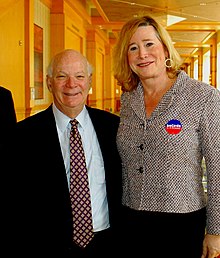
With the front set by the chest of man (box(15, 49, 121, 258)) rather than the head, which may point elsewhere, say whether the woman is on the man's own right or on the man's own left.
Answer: on the man's own left

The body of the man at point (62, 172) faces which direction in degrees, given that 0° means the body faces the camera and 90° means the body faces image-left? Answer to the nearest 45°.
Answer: approximately 0°
